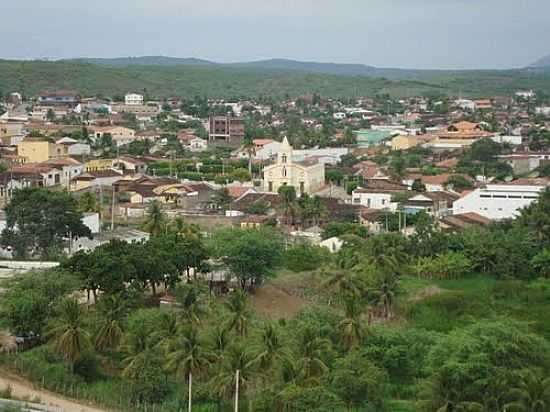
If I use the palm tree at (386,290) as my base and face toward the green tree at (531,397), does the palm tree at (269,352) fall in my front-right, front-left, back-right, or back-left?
front-right

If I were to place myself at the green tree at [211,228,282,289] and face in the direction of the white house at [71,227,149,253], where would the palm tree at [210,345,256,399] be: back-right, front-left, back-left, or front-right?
back-left

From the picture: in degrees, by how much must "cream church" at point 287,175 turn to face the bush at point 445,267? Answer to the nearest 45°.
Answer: approximately 45° to its left

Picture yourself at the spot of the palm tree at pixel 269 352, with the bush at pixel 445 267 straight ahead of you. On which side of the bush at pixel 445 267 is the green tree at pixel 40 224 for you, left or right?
left

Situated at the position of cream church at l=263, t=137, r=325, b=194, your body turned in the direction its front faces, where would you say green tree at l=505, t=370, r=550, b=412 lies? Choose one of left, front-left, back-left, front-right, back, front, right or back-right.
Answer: front-left

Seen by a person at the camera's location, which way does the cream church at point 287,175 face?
facing the viewer and to the left of the viewer

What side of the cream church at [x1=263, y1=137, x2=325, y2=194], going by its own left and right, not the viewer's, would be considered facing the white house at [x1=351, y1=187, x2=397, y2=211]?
left

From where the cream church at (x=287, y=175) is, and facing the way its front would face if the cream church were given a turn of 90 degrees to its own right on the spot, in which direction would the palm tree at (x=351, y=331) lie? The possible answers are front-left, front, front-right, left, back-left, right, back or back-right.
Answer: back-left

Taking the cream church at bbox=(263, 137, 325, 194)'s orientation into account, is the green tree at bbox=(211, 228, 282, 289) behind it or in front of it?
in front

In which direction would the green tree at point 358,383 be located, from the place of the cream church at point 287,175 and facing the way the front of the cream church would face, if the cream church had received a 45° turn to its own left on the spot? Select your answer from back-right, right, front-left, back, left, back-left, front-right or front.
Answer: front

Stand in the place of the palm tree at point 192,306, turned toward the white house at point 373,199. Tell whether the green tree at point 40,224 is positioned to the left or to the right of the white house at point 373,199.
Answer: left

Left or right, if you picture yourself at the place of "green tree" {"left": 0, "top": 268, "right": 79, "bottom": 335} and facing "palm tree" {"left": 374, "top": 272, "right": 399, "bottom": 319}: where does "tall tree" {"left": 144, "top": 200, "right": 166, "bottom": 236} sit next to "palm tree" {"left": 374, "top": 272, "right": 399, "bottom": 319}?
left

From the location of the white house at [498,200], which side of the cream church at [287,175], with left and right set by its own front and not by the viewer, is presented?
left
